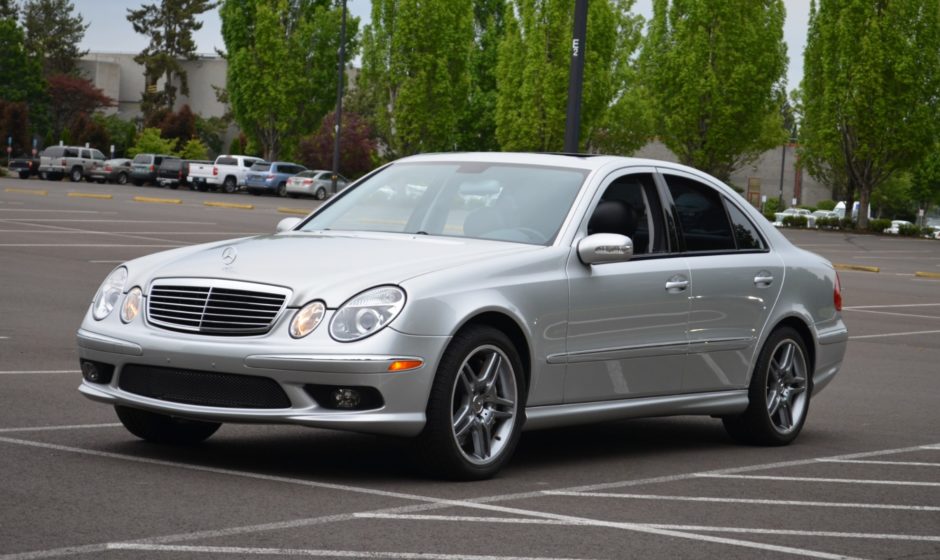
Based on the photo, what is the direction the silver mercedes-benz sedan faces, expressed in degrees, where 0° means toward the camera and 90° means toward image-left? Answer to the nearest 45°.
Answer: approximately 45°

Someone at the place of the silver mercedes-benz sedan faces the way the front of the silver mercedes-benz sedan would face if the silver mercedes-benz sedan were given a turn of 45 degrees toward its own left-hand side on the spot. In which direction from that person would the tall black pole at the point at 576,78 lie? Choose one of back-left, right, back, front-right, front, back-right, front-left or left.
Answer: back
